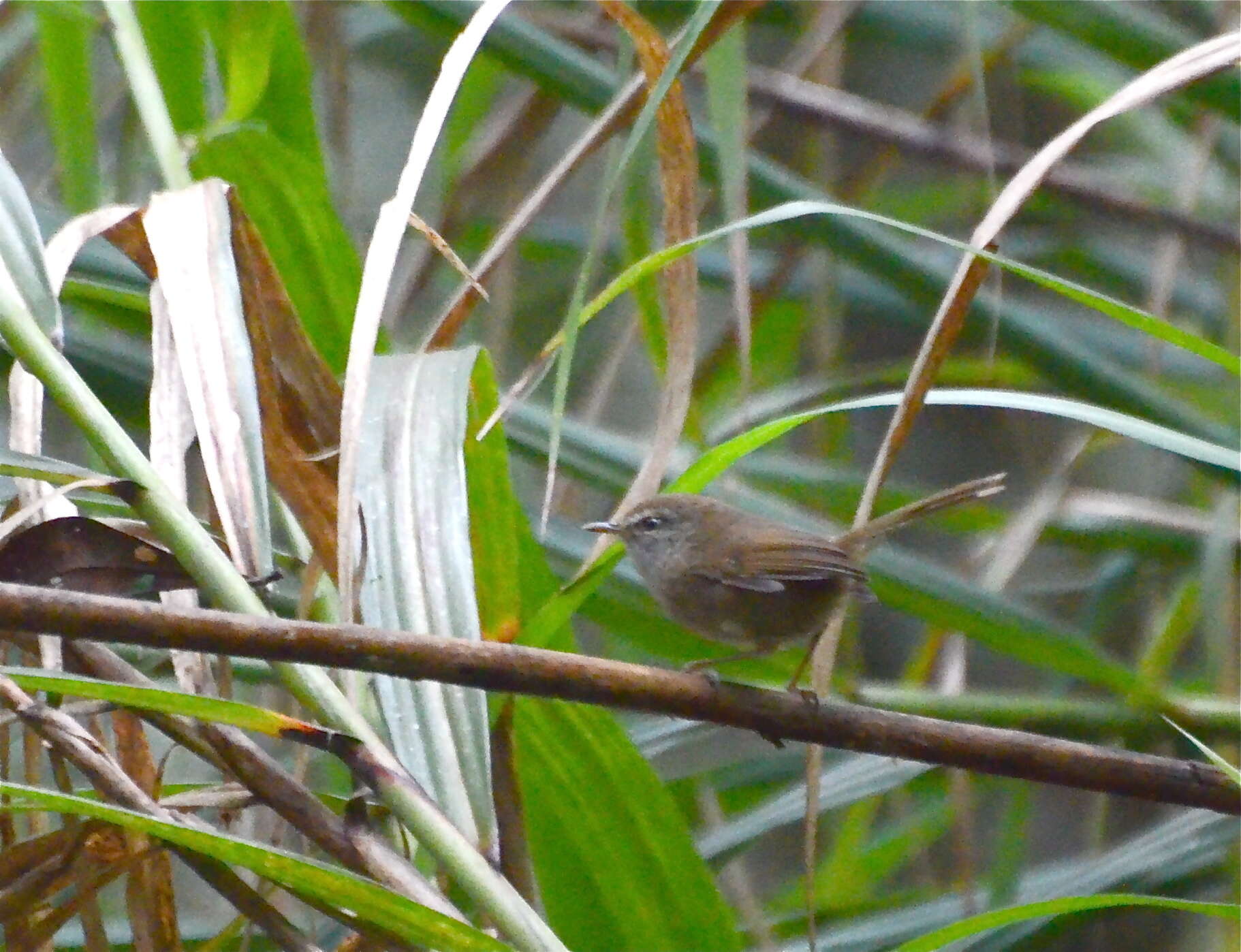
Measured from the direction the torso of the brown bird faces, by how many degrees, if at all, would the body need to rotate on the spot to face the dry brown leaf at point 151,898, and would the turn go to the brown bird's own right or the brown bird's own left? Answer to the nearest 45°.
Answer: approximately 45° to the brown bird's own left

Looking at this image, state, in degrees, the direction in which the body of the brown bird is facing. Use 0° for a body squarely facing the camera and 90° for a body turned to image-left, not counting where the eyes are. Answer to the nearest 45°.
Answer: approximately 90°
